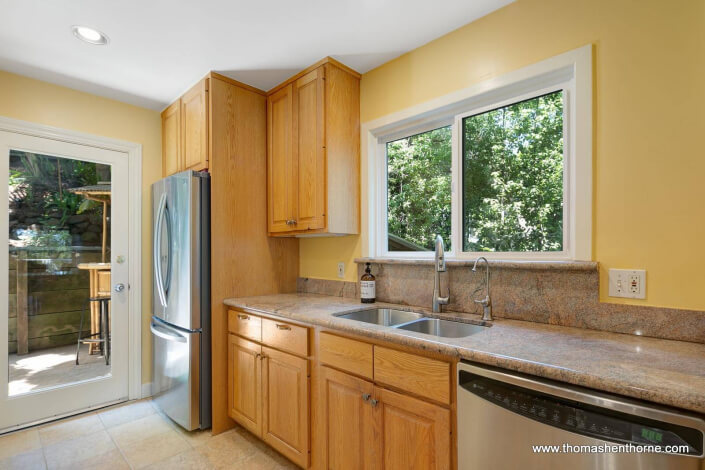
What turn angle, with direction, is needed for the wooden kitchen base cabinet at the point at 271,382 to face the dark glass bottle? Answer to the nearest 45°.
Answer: approximately 135° to its left

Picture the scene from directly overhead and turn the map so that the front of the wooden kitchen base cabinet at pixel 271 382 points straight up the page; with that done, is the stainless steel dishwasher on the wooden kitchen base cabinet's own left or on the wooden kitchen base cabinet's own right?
on the wooden kitchen base cabinet's own left

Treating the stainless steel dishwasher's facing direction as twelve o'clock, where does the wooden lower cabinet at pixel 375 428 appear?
The wooden lower cabinet is roughly at 2 o'clock from the stainless steel dishwasher.

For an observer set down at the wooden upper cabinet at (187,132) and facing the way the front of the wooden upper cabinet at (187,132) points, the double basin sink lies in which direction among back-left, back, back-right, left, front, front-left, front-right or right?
left

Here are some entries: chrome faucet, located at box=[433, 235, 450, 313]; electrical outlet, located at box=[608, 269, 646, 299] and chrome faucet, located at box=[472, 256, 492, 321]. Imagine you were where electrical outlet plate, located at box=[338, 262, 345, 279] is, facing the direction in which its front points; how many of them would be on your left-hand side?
3

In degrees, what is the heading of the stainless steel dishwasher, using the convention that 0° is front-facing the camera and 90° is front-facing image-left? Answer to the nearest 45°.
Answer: approximately 45°

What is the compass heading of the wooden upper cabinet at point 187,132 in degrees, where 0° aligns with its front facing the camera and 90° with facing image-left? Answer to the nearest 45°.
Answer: approximately 45°

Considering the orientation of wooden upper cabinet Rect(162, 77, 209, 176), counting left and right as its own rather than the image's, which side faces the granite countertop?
left

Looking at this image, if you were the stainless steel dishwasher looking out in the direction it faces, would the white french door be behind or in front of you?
in front
